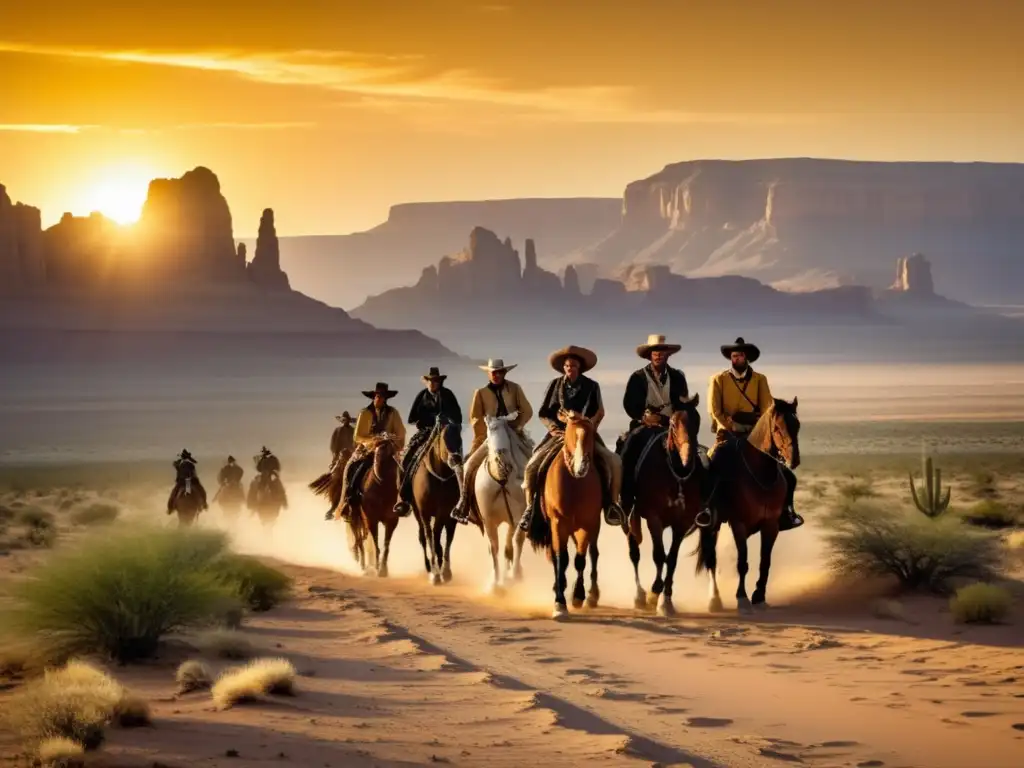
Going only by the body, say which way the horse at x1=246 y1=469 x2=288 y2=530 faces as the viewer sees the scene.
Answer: toward the camera

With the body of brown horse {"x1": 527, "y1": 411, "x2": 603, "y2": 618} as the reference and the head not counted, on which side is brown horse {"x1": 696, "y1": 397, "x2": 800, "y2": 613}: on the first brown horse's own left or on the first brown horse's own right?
on the first brown horse's own left

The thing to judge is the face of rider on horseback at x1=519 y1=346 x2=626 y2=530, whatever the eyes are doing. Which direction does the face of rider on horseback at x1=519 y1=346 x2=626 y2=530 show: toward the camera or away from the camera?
toward the camera

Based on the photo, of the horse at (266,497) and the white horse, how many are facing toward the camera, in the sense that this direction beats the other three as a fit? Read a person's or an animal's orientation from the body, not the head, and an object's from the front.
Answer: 2

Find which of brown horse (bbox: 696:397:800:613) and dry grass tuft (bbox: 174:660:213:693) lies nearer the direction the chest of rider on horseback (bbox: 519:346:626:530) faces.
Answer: the dry grass tuft

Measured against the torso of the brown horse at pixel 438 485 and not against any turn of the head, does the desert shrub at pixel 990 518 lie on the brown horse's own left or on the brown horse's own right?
on the brown horse's own left

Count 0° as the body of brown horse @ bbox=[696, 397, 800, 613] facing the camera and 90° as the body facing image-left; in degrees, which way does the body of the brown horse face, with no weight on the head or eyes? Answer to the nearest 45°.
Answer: approximately 315°

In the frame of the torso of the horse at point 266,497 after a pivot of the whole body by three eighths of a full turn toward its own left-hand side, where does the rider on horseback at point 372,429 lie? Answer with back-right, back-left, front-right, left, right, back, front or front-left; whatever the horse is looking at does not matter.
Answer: back-right

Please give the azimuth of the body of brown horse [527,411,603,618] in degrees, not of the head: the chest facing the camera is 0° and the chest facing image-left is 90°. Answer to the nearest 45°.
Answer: approximately 0°

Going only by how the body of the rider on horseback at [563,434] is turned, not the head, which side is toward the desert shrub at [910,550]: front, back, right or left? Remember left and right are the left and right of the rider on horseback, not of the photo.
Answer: left

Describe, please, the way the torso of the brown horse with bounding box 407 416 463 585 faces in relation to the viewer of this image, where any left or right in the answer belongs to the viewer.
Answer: facing the viewer

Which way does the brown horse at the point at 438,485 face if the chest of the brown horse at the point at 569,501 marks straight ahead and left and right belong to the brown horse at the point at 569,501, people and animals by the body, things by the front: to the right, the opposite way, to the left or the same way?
the same way

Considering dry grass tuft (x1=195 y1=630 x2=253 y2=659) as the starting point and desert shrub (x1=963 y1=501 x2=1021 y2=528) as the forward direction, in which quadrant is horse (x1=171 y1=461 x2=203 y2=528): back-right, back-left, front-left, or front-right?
front-left

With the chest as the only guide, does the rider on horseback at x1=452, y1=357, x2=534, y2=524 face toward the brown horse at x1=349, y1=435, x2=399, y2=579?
no

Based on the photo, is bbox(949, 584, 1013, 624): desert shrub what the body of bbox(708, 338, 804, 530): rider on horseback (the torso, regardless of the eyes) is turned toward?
no

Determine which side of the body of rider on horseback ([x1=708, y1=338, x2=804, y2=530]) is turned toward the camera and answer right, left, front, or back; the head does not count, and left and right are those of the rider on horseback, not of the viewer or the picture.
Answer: front
